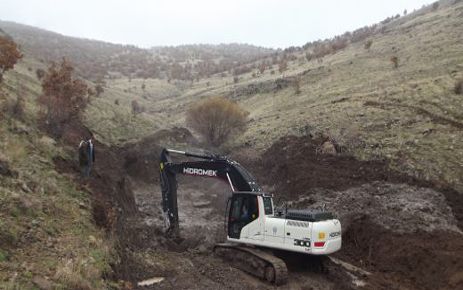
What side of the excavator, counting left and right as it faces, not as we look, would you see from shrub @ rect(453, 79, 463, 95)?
right

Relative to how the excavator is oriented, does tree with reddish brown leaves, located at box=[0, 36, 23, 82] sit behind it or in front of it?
in front

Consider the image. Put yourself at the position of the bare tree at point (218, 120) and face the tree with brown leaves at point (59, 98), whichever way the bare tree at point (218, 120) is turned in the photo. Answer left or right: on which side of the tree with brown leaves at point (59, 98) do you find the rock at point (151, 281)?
left

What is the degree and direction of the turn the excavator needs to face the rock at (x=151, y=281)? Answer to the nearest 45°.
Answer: approximately 90° to its left

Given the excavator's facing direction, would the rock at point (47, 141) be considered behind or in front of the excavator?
in front

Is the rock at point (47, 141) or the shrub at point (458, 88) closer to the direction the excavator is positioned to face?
the rock

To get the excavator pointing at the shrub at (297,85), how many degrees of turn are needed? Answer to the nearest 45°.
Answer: approximately 45° to its right

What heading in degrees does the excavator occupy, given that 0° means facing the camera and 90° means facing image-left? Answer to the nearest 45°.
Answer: approximately 135°

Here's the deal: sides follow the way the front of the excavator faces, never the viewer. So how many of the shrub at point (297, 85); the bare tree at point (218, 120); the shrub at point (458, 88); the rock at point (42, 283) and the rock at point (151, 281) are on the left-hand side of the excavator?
2

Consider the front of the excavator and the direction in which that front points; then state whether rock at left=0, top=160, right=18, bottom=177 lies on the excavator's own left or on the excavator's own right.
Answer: on the excavator's own left
